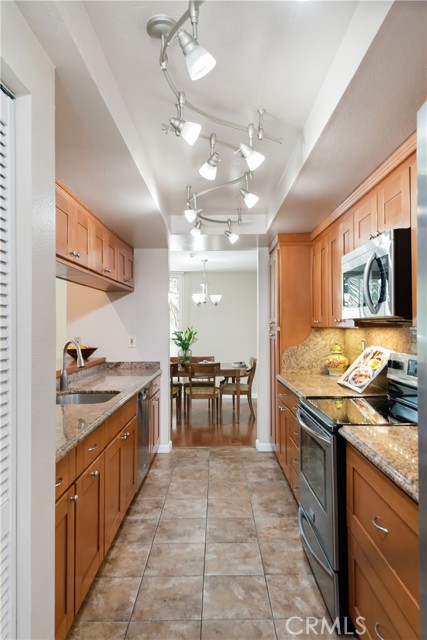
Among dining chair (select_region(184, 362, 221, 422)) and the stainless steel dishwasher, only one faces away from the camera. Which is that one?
the dining chair

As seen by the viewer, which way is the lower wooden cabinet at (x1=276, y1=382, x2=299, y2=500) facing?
to the viewer's left

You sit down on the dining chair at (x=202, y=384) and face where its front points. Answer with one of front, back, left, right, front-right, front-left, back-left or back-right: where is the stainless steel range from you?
back

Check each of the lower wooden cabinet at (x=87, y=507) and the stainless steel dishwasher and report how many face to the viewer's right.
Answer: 2

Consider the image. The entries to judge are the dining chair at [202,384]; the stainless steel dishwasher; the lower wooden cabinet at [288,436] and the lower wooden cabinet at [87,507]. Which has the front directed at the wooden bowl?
the lower wooden cabinet at [288,436]

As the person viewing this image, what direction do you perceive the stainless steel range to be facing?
facing to the left of the viewer

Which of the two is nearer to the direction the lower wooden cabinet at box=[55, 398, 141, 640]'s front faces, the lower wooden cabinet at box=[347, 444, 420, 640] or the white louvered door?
the lower wooden cabinet

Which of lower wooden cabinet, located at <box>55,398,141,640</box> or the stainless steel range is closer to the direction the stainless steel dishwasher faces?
the stainless steel range

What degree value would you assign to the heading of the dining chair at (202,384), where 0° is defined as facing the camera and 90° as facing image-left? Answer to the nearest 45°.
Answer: approximately 180°

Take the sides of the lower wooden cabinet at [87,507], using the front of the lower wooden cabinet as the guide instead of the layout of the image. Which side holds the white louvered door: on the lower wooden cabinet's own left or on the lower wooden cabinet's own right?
on the lower wooden cabinet's own right

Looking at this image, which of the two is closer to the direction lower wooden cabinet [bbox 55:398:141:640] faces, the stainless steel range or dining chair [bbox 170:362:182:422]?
the stainless steel range

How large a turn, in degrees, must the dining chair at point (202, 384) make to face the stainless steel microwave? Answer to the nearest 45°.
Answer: approximately 180°

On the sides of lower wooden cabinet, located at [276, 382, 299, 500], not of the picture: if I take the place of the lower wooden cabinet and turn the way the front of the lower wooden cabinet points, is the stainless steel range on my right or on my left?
on my left
